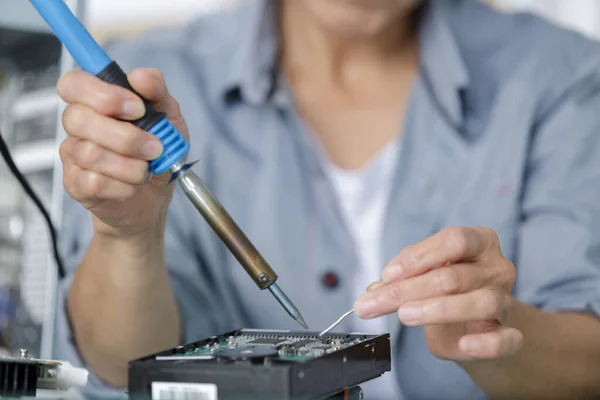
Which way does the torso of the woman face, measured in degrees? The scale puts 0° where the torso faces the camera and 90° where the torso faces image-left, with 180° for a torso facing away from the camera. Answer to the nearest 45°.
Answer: approximately 0°
